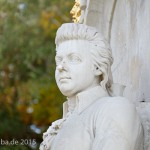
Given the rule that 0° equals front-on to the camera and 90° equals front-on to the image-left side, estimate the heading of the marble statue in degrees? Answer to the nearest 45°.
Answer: approximately 45°
